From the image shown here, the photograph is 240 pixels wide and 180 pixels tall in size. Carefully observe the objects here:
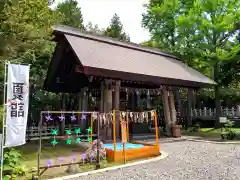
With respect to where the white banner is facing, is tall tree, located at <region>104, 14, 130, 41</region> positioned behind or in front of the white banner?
behind

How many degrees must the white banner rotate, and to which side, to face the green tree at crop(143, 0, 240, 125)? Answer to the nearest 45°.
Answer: approximately 135° to its left

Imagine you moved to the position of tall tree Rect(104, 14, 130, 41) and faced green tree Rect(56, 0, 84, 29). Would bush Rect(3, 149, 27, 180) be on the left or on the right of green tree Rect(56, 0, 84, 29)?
left

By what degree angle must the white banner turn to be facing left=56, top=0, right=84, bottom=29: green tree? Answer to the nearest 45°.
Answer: approximately 180°

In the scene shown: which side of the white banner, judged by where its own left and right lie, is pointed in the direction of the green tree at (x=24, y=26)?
back

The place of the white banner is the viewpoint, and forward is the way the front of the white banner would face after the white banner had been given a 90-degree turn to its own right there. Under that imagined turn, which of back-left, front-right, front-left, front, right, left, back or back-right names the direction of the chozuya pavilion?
back-right

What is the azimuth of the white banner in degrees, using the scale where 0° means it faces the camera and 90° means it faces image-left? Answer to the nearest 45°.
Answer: approximately 0°

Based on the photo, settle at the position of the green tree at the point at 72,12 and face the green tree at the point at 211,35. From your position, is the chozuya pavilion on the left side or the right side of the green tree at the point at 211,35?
right
